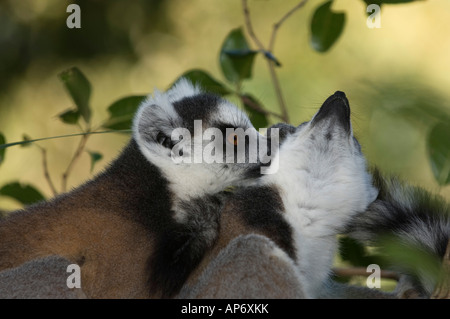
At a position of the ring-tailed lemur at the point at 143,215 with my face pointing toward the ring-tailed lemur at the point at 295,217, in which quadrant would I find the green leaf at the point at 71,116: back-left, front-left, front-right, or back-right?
back-left

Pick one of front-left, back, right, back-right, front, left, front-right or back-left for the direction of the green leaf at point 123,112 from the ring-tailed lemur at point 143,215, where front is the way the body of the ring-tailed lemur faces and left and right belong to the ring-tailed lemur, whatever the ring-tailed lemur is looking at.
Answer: left

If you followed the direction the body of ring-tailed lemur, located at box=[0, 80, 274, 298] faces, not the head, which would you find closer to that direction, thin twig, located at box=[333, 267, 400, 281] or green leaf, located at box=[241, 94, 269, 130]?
the thin twig

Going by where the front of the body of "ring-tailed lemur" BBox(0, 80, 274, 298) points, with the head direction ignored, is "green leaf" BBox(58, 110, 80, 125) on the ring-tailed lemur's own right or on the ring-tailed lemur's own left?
on the ring-tailed lemur's own left

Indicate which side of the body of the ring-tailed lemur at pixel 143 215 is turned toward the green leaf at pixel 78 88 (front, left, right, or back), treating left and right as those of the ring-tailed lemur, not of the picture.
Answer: left

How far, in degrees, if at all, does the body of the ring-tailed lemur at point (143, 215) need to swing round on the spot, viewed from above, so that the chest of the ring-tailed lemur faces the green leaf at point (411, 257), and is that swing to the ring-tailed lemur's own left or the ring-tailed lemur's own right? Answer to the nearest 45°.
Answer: approximately 45° to the ring-tailed lemur's own right

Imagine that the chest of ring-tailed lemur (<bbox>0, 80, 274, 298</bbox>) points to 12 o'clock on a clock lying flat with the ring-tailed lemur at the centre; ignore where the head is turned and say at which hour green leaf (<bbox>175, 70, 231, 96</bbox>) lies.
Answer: The green leaf is roughly at 10 o'clock from the ring-tailed lemur.

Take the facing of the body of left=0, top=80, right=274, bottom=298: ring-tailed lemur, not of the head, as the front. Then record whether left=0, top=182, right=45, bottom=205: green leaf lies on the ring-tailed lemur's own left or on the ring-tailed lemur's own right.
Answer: on the ring-tailed lemur's own left

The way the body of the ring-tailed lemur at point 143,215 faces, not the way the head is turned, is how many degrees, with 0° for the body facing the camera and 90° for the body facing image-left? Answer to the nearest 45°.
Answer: approximately 270°

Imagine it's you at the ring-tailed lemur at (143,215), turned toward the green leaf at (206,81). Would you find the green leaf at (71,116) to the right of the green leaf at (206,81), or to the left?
left
